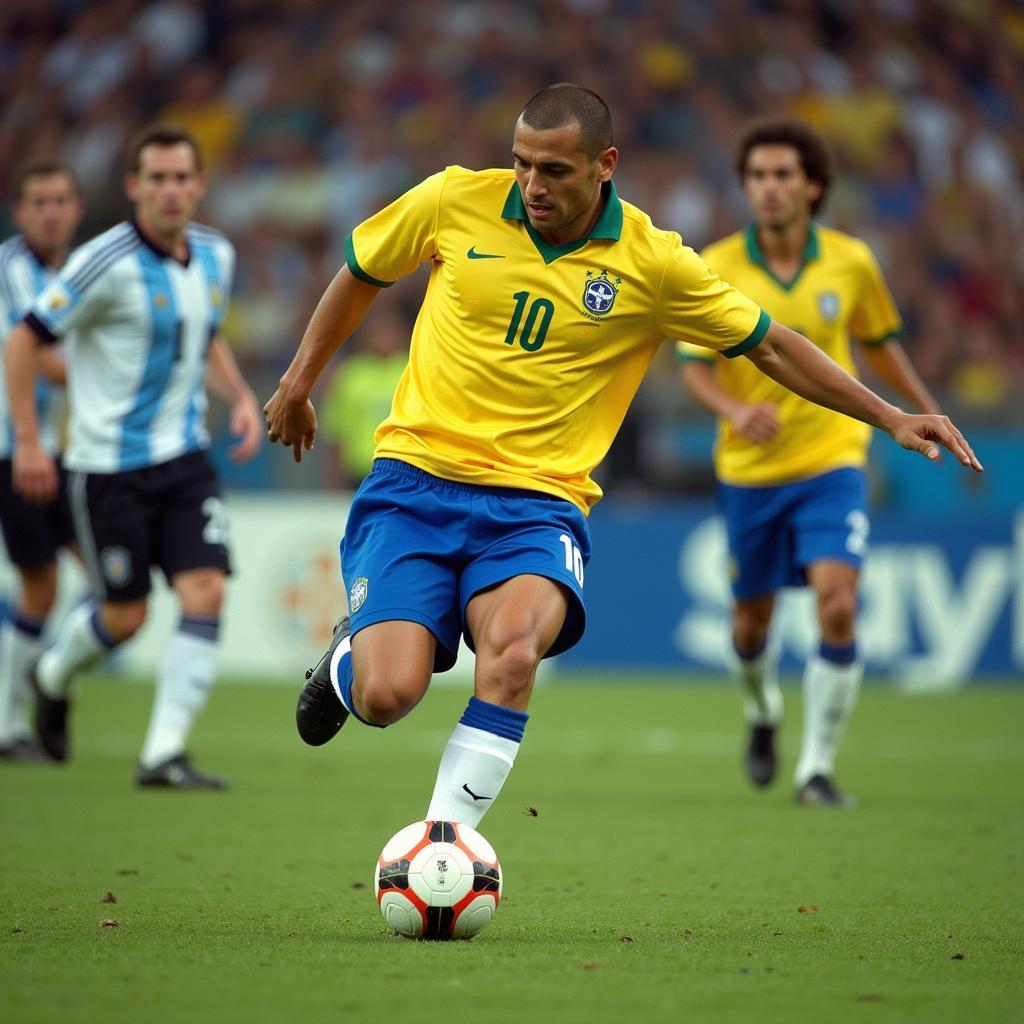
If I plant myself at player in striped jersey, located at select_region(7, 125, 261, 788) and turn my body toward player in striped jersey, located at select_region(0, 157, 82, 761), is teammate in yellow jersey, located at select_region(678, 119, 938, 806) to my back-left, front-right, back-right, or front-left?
back-right

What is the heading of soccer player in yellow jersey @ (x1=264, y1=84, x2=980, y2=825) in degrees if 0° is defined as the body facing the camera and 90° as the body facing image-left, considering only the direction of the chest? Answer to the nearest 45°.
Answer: approximately 0°

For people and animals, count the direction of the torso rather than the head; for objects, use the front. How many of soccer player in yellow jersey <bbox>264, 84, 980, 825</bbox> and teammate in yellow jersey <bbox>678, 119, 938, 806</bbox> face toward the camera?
2

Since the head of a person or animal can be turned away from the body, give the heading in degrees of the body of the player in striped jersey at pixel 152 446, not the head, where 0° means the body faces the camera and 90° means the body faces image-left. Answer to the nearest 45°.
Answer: approximately 315°

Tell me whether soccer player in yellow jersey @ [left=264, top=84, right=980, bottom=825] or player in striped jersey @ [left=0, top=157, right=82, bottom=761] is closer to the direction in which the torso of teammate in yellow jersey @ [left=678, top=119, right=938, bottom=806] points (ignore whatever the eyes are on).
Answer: the soccer player in yellow jersey

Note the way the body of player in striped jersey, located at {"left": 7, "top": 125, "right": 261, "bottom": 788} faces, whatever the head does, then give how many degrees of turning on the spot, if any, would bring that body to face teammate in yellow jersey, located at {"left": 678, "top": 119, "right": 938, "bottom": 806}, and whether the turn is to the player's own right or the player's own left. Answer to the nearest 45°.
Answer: approximately 45° to the player's own left

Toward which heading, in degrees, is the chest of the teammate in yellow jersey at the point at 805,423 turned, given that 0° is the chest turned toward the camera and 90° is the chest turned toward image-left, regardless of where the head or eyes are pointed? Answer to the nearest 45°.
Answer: approximately 0°

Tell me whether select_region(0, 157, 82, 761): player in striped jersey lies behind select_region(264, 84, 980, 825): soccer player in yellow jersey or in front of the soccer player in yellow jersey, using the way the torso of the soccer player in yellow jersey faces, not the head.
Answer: behind
